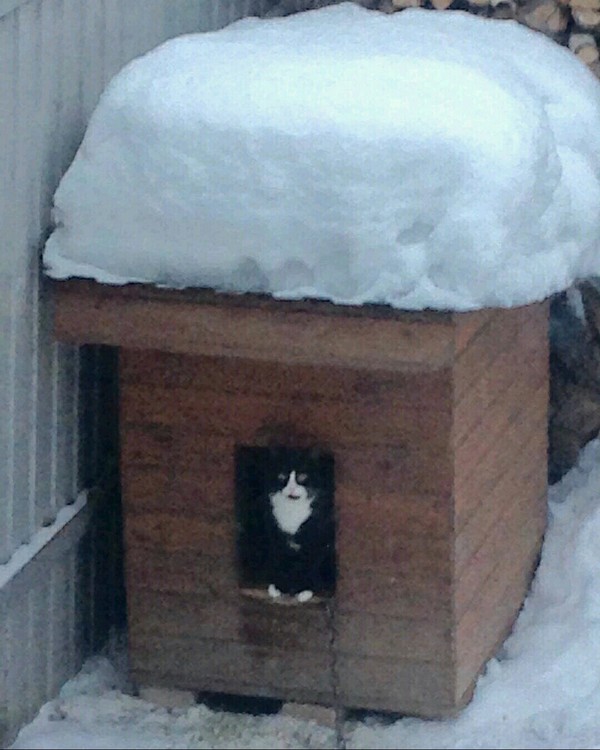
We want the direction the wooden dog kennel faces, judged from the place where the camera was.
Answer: facing the viewer

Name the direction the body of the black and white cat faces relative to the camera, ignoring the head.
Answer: toward the camera
